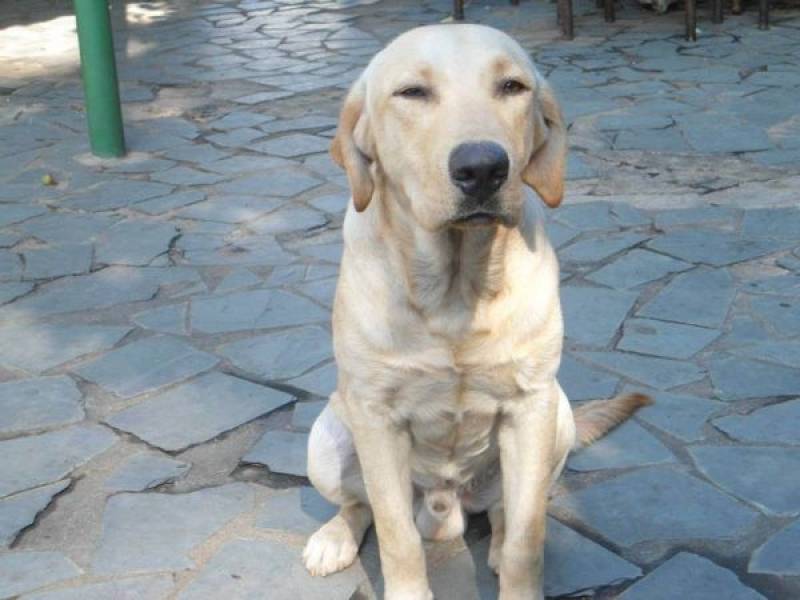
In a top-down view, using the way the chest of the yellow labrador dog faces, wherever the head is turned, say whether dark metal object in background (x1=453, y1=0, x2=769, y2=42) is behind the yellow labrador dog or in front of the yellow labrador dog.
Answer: behind

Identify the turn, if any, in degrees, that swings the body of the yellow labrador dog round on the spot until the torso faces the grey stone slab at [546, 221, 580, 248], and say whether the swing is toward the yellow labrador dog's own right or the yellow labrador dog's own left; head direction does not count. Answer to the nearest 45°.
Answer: approximately 180°

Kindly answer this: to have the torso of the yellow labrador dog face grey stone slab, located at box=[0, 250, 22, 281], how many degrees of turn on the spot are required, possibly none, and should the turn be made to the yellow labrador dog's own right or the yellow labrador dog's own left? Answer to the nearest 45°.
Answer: approximately 135° to the yellow labrador dog's own right

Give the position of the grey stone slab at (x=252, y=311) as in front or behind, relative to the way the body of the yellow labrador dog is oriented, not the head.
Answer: behind

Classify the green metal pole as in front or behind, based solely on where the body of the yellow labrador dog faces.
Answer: behind

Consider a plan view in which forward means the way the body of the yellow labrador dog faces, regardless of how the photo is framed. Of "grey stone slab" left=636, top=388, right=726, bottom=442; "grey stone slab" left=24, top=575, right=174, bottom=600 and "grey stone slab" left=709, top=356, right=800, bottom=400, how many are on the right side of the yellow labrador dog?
1

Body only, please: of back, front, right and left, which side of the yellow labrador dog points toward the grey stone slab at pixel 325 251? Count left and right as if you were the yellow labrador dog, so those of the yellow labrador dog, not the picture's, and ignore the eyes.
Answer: back

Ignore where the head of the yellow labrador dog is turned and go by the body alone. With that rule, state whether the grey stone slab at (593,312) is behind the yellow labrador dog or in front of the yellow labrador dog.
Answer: behind

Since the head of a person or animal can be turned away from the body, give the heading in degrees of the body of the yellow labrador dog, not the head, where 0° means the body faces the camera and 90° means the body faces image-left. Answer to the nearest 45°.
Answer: approximately 0°

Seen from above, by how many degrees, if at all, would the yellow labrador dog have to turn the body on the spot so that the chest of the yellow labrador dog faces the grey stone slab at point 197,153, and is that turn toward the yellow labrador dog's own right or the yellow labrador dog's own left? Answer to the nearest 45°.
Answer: approximately 180°

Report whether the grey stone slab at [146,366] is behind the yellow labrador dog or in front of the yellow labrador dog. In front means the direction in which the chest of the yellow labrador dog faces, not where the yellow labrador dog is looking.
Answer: behind

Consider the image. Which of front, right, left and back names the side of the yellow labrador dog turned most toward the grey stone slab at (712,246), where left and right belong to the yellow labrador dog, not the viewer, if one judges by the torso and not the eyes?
back

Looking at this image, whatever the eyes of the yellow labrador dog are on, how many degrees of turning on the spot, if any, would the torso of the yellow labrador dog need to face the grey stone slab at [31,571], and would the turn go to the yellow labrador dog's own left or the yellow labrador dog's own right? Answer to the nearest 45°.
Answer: approximately 90° to the yellow labrador dog's own right

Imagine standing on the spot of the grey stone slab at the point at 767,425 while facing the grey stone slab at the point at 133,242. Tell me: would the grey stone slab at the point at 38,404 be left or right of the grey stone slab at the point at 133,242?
left
